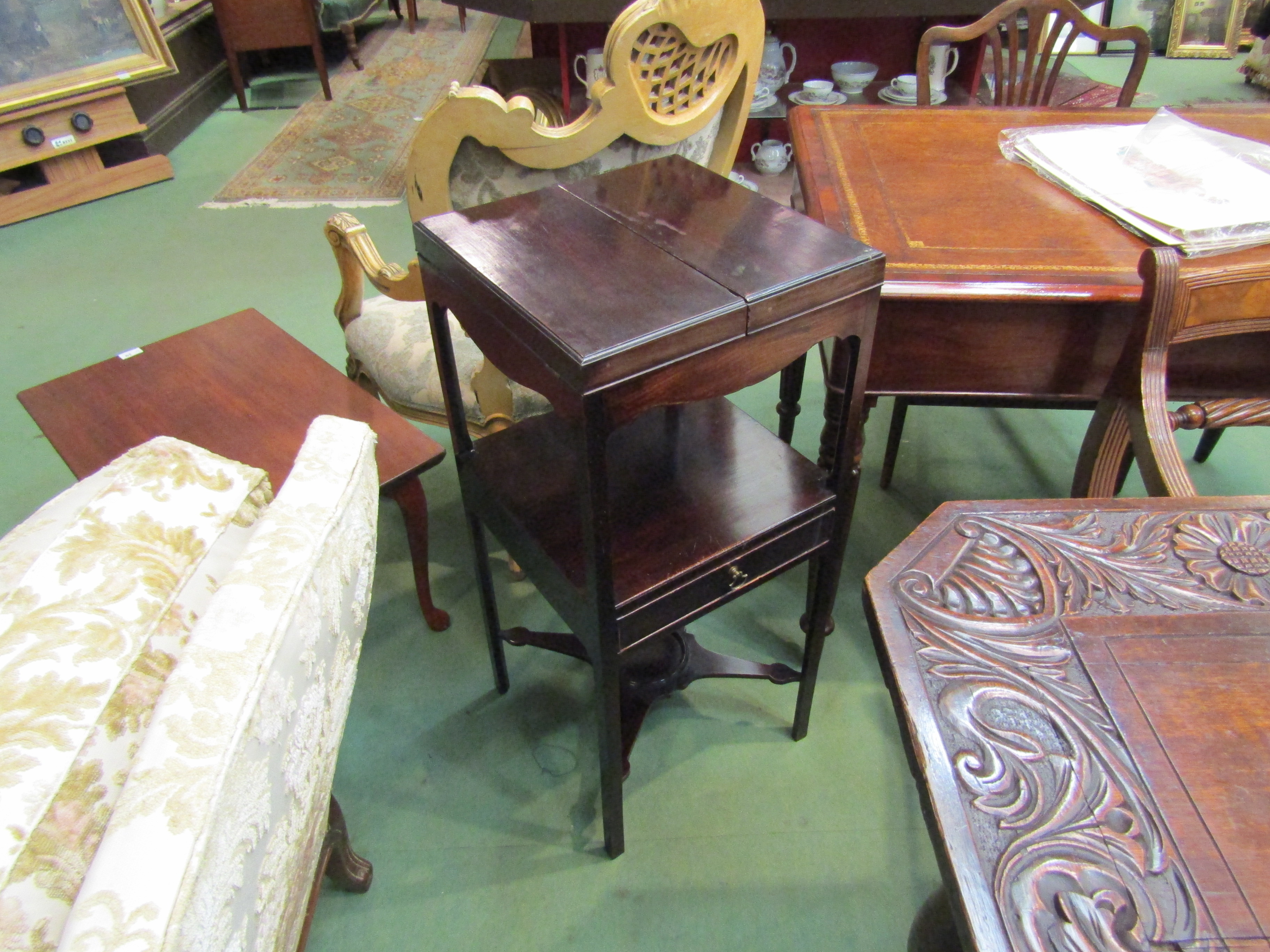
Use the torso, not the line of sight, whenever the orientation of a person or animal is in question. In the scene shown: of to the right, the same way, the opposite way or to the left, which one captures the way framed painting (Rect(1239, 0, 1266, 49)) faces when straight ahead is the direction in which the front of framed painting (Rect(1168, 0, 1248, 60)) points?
the same way

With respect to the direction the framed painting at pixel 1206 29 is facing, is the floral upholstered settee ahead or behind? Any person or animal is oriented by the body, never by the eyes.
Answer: ahead

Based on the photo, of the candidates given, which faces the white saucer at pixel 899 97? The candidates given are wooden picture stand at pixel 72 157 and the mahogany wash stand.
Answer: the wooden picture stand

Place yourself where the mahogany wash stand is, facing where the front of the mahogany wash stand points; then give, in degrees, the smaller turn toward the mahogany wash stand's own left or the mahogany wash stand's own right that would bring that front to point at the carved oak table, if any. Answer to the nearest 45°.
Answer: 0° — it already faces it

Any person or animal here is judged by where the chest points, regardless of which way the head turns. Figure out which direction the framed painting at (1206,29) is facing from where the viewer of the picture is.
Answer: facing the viewer

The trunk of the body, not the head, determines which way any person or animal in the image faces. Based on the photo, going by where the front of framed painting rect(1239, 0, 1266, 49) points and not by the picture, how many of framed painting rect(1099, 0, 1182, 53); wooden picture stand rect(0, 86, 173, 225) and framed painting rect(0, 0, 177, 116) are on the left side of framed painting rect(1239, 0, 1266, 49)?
0

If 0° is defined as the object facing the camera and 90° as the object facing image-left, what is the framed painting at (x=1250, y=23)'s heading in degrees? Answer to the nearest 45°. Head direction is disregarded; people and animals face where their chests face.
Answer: approximately 0°

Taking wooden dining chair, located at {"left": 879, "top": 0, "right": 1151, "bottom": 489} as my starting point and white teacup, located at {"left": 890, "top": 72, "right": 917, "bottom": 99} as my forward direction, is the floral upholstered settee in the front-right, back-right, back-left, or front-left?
back-left

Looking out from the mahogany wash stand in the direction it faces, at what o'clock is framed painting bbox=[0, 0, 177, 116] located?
The framed painting is roughly at 6 o'clock from the mahogany wash stand.

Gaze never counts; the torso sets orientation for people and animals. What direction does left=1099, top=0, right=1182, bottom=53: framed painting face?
toward the camera
